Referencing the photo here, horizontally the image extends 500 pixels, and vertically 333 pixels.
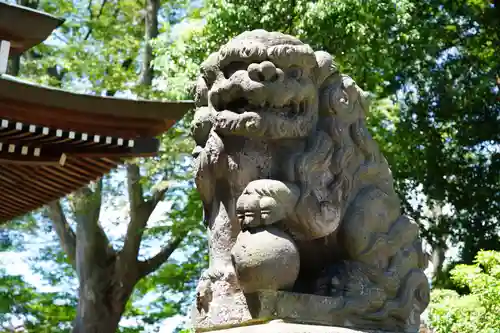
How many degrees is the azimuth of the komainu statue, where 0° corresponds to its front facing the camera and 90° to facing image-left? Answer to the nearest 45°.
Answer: approximately 45°
